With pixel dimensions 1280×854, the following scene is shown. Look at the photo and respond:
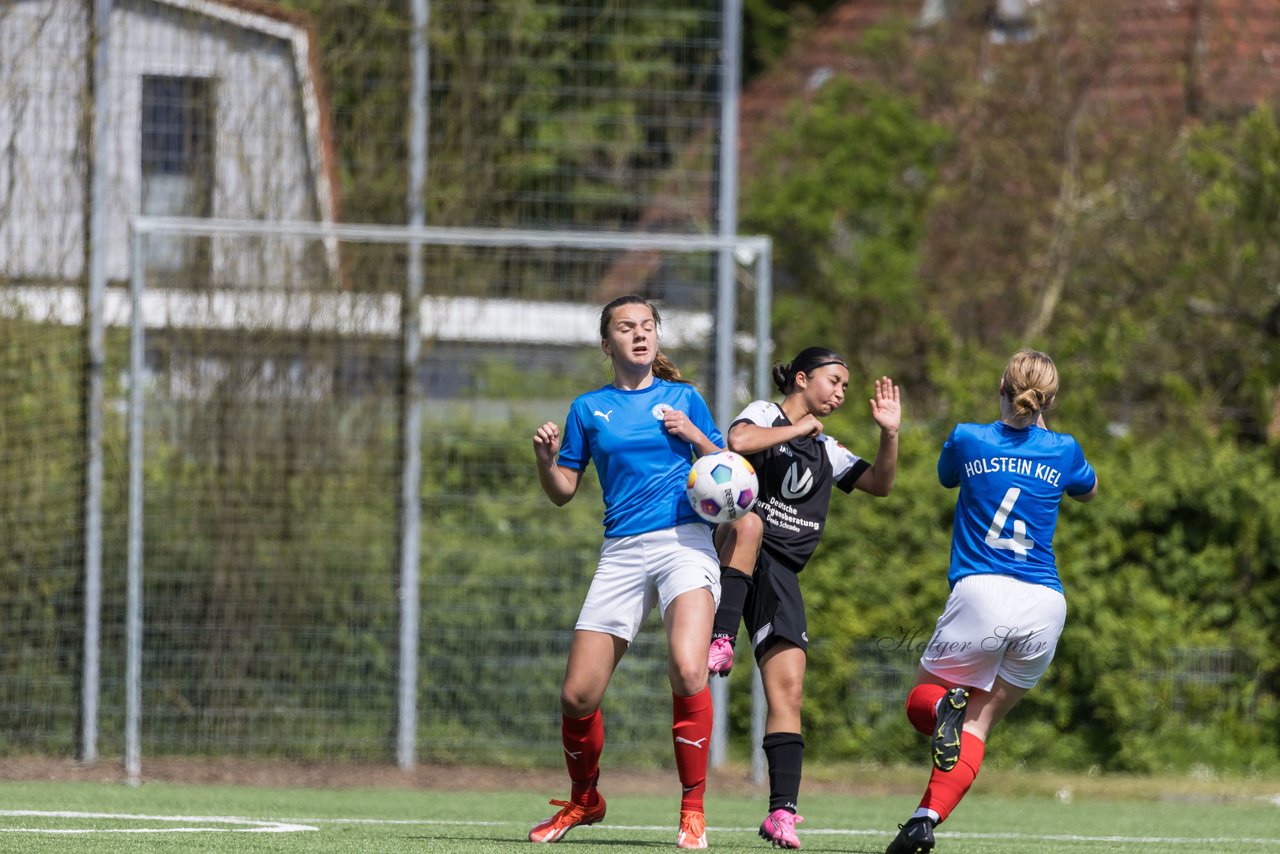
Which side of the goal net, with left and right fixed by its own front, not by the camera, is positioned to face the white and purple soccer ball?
front

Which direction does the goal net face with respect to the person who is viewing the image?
facing the viewer
